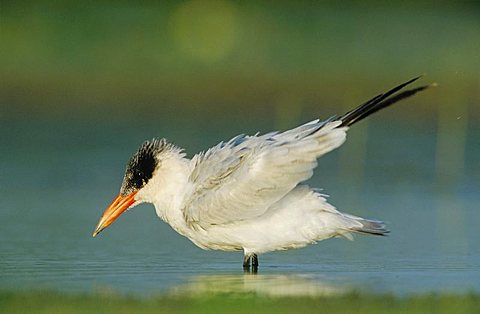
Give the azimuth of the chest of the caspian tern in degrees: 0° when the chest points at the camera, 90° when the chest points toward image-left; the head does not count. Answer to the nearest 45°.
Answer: approximately 90°
